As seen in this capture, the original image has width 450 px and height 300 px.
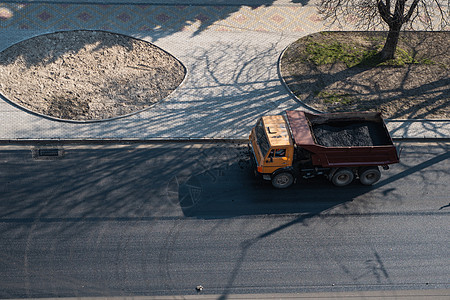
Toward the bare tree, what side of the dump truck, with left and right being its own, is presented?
right

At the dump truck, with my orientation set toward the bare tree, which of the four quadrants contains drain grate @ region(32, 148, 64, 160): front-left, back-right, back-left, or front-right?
back-left

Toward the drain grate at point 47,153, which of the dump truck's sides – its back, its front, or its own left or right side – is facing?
front

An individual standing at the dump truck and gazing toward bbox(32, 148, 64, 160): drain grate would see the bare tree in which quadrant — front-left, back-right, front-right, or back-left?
back-right

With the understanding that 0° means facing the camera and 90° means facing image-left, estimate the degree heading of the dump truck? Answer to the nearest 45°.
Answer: approximately 90°

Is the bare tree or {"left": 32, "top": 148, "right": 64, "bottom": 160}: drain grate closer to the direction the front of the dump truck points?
the drain grate
